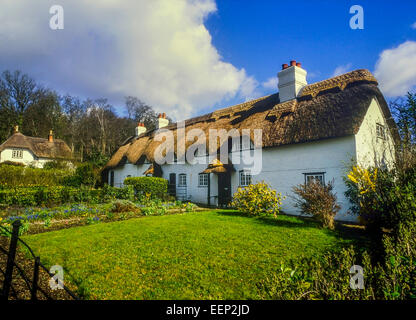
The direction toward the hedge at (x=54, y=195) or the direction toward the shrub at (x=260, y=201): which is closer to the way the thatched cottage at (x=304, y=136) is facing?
the shrub

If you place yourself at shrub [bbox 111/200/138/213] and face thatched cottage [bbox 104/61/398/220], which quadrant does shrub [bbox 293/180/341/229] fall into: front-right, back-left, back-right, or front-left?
front-right

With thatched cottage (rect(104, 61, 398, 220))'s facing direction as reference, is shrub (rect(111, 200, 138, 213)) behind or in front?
in front

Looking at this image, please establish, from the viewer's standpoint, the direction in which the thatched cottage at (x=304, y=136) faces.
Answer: facing the viewer and to the left of the viewer

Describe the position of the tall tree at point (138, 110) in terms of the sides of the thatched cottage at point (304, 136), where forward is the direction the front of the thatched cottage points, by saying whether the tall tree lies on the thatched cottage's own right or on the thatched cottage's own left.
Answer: on the thatched cottage's own right

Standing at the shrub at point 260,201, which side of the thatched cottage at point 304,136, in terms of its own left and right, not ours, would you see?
front

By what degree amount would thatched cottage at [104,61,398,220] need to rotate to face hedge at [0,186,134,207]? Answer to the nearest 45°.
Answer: approximately 45° to its right
